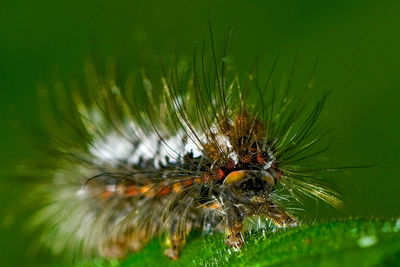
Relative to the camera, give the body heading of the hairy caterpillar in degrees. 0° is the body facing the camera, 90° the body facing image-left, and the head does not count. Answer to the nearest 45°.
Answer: approximately 315°
